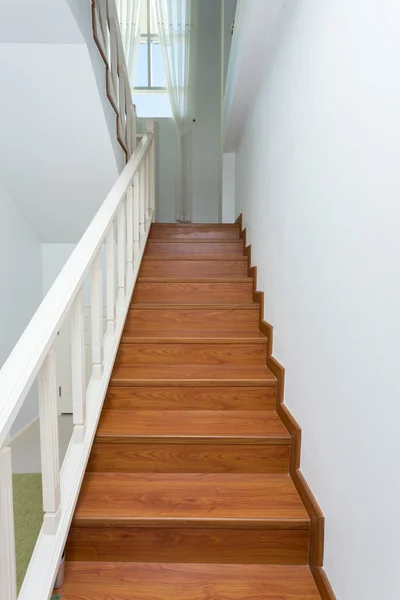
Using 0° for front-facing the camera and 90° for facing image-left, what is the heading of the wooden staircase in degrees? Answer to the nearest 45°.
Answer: approximately 0°

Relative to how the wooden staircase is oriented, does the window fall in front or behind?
behind
